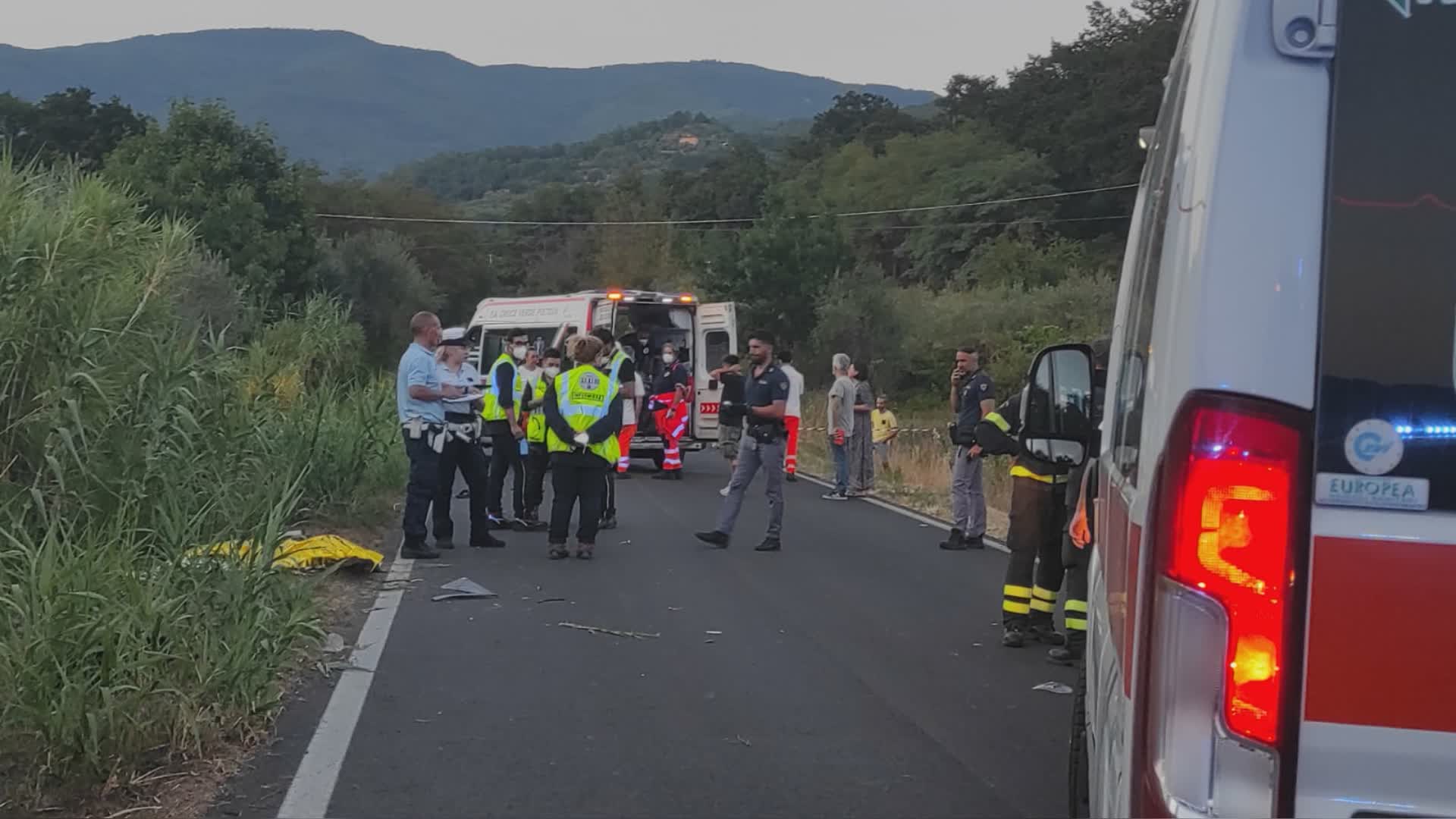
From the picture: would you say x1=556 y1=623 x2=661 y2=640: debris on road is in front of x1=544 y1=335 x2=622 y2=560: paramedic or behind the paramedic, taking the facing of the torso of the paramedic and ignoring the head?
behind

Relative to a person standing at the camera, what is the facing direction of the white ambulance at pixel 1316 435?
facing away from the viewer

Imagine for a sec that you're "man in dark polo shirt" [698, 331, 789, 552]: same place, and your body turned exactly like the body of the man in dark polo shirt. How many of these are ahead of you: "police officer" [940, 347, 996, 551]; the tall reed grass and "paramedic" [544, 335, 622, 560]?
2

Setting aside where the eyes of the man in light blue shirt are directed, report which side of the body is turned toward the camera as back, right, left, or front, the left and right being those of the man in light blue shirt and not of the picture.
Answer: right

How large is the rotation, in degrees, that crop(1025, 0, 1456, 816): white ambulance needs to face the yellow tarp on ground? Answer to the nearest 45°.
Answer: approximately 45° to its left

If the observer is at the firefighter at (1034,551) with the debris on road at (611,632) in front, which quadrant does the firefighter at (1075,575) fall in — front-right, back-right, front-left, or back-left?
back-left

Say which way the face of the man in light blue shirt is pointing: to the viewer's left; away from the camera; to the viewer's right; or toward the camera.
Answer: to the viewer's right

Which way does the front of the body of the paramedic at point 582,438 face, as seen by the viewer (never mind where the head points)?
away from the camera

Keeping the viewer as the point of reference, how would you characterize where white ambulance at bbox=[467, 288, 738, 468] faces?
facing away from the viewer and to the left of the viewer

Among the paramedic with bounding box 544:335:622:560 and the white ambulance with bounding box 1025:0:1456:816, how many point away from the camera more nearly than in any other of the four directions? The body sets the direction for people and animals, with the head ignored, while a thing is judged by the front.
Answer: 2

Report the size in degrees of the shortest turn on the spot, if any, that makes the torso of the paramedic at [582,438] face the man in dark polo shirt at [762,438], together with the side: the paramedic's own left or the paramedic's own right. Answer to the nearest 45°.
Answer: approximately 45° to the paramedic's own right

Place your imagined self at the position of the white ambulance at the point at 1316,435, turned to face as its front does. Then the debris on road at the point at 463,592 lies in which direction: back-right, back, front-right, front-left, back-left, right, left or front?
front-left

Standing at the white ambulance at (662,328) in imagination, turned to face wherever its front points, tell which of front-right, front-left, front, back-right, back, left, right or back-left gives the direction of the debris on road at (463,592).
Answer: back-left

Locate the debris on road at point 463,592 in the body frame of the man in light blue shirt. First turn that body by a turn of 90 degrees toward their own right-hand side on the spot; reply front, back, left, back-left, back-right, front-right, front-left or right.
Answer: front

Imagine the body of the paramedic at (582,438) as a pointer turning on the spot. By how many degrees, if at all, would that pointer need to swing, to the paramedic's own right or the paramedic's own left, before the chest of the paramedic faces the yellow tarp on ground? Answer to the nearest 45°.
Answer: approximately 135° to the paramedic's own left
